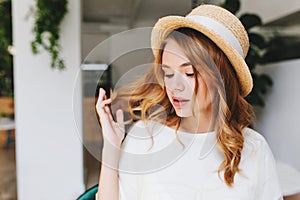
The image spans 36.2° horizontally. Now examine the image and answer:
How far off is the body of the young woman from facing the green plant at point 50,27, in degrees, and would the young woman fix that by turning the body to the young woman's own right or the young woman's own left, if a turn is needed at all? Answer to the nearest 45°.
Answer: approximately 135° to the young woman's own right

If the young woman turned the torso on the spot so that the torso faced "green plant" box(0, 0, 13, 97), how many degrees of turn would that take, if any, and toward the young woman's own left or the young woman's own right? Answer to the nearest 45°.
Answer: approximately 135° to the young woman's own right

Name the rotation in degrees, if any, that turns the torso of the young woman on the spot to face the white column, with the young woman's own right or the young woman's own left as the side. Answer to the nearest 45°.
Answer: approximately 135° to the young woman's own right

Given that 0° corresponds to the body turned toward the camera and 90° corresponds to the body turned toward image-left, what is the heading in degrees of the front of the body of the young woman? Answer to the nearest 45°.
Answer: approximately 0°

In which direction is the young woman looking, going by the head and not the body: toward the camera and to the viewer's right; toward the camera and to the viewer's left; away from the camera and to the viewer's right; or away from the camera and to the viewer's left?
toward the camera and to the viewer's left

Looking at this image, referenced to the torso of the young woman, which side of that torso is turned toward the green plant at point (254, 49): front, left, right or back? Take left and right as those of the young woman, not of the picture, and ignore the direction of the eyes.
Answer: back
